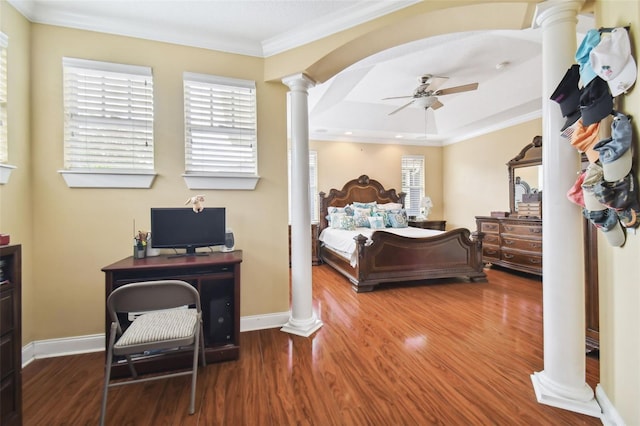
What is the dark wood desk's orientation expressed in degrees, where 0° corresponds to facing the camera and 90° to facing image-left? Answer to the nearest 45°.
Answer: approximately 0°

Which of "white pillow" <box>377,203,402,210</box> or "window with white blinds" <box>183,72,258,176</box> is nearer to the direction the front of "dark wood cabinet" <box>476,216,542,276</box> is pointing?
the window with white blinds

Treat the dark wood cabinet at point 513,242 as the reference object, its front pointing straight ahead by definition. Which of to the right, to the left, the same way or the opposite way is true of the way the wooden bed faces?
to the left

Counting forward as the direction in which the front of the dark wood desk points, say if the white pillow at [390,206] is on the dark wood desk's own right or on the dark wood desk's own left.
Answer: on the dark wood desk's own left

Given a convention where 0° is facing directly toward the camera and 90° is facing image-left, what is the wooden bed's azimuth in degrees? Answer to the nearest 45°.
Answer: approximately 315°

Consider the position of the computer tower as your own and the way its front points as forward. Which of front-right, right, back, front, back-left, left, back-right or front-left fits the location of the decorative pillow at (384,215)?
back-left

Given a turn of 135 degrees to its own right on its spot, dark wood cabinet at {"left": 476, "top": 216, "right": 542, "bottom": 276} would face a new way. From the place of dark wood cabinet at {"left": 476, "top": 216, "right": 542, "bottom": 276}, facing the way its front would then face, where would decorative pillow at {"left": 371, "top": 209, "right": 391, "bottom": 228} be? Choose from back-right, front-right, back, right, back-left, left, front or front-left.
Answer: left

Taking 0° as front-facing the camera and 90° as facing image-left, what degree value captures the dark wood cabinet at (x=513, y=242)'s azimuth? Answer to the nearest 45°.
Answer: approximately 45°

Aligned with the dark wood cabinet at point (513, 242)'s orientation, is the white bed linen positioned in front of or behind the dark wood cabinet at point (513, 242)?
in front

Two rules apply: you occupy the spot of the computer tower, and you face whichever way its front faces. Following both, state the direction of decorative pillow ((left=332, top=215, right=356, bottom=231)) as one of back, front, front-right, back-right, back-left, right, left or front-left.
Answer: back-left

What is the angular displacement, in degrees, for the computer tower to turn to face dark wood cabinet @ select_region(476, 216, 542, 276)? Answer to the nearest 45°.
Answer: approximately 90° to its left
